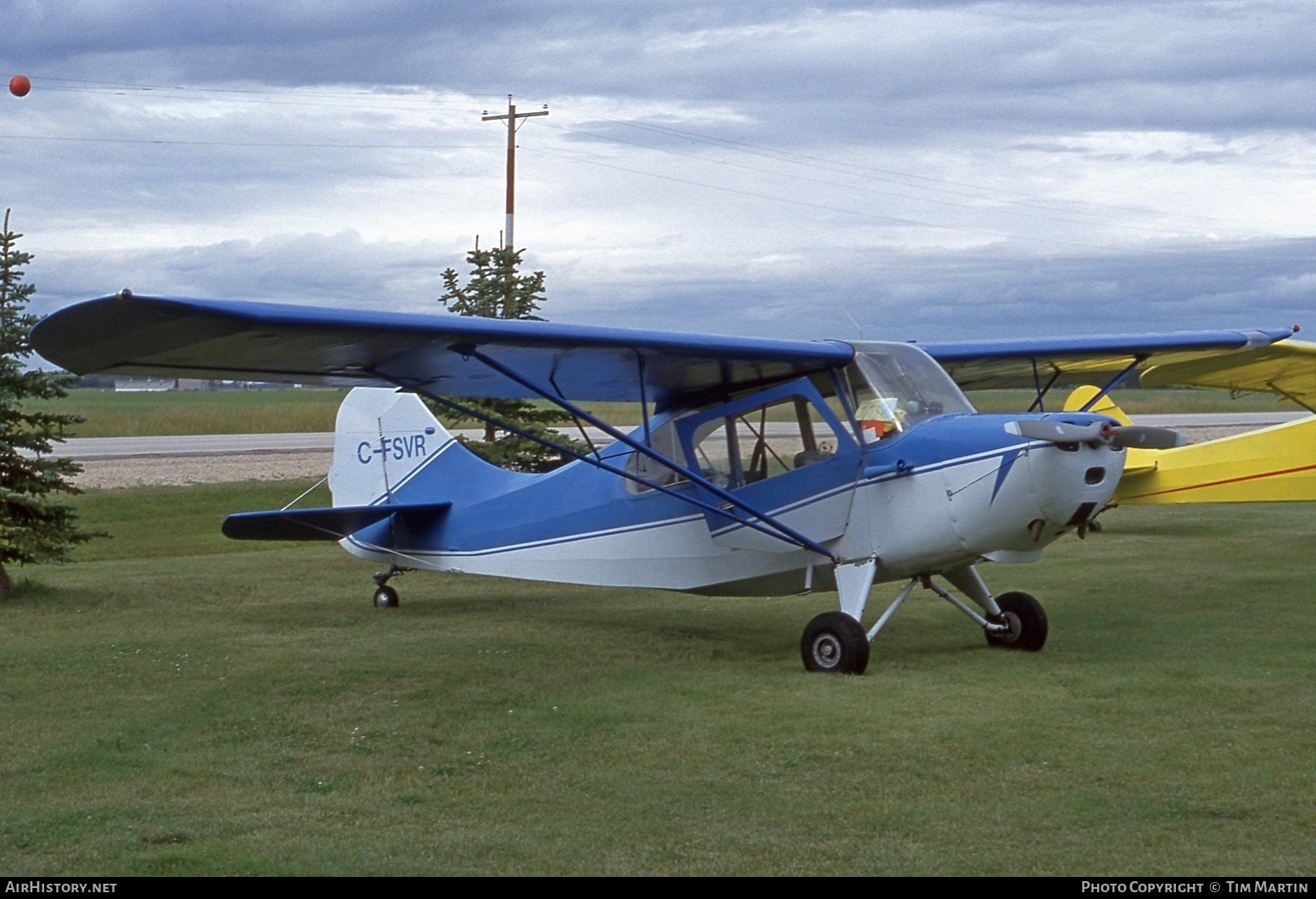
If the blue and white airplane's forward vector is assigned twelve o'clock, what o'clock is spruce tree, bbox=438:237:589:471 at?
The spruce tree is roughly at 7 o'clock from the blue and white airplane.

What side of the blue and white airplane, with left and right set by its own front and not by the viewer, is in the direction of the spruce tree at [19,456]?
back

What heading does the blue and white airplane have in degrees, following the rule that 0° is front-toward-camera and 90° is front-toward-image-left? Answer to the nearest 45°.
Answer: approximately 315°

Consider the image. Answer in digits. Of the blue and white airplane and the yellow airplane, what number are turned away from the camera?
0

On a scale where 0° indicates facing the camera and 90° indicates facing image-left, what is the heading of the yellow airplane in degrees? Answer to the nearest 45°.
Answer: approximately 315°
